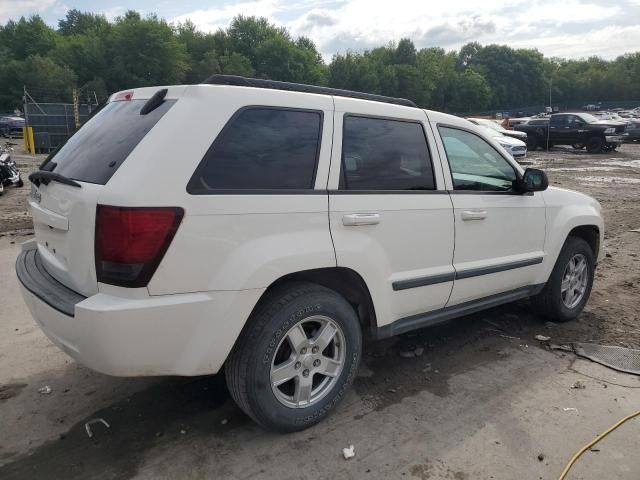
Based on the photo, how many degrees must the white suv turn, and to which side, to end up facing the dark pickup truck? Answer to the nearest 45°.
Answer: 0° — it already faces it

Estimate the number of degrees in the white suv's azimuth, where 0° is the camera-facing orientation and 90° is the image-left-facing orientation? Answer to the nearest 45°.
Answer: approximately 225°

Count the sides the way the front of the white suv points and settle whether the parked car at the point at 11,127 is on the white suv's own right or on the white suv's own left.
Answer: on the white suv's own left

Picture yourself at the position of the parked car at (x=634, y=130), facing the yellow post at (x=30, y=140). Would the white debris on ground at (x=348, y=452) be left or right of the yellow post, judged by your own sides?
left

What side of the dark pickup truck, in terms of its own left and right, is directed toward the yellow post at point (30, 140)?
right

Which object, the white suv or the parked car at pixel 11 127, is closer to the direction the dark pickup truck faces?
the white suv

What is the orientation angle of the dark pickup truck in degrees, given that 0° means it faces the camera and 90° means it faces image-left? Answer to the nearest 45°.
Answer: approximately 315°

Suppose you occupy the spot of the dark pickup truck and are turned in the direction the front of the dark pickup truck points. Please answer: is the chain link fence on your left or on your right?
on your right

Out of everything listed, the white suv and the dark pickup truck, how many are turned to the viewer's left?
0
